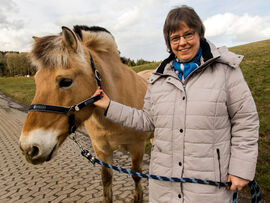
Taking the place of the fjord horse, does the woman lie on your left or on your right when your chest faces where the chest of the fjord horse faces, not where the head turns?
on your left

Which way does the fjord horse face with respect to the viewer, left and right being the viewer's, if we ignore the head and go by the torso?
facing the viewer and to the left of the viewer
